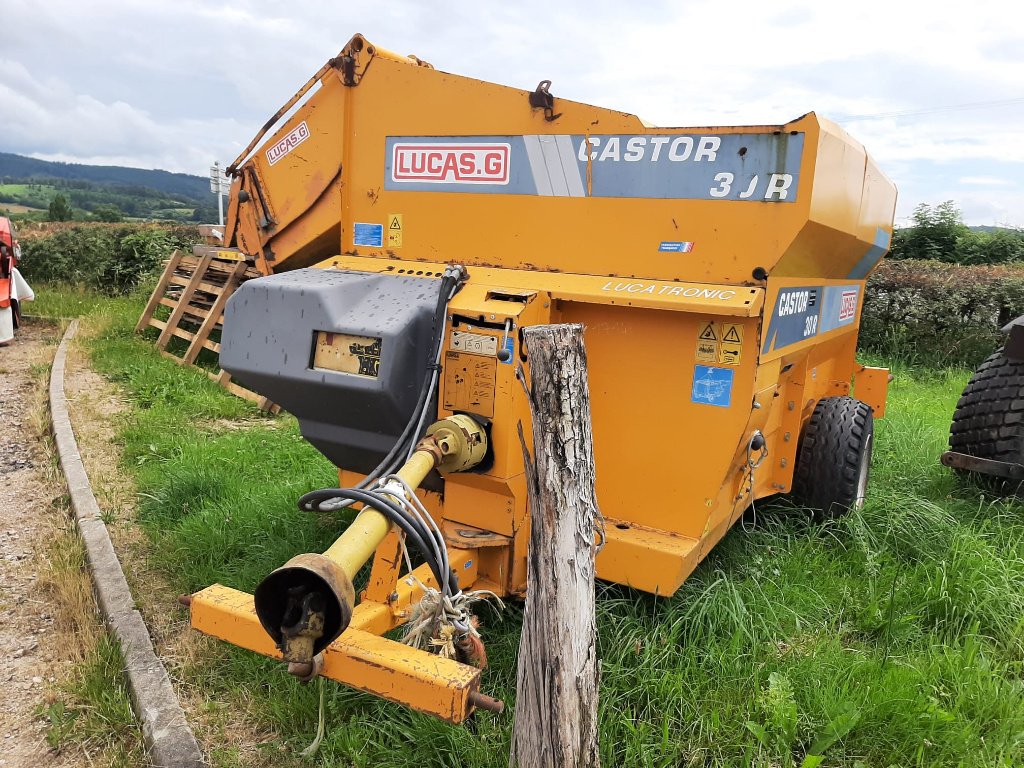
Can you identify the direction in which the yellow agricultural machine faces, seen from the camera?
facing the viewer and to the left of the viewer

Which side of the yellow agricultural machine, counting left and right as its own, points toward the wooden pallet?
right

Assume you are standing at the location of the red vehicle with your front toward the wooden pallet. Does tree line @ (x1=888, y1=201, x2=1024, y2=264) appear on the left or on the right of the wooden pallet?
left

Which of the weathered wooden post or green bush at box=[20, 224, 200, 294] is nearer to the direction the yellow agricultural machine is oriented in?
the weathered wooden post

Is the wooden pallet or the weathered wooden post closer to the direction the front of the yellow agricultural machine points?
the weathered wooden post

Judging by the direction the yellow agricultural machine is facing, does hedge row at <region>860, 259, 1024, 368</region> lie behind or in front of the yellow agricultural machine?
behind

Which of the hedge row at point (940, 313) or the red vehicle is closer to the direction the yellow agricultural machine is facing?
the red vehicle

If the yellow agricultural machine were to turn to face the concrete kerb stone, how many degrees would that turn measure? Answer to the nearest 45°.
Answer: approximately 45° to its right

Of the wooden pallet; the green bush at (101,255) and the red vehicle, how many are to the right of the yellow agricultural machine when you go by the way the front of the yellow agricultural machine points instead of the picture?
3

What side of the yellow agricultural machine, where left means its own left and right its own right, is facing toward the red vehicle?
right

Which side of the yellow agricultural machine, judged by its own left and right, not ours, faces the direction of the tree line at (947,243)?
back

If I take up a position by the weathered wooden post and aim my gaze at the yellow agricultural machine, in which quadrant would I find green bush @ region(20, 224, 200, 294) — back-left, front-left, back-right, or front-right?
front-left

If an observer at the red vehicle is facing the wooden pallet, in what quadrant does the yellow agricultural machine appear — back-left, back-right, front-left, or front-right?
front-right

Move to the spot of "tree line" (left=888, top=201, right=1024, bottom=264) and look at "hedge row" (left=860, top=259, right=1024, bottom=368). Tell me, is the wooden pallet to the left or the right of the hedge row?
right

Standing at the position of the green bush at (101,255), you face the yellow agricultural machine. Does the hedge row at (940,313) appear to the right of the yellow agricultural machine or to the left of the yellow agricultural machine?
left

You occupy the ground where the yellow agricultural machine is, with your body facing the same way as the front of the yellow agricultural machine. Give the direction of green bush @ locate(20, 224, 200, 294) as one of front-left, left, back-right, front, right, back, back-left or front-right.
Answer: right
